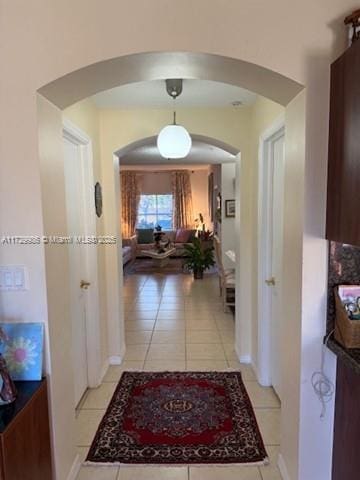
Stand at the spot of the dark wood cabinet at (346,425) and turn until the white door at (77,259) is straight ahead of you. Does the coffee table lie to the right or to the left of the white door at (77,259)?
right

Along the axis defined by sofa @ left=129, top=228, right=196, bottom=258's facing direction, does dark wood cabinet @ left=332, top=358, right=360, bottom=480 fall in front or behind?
in front

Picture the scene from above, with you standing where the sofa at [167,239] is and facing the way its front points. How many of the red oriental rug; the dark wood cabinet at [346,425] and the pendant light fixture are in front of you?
3

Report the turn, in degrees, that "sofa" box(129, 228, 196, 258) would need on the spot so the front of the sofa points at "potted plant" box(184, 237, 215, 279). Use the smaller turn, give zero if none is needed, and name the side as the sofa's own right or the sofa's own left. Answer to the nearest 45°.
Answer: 0° — it already faces it

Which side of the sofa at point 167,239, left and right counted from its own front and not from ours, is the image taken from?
front

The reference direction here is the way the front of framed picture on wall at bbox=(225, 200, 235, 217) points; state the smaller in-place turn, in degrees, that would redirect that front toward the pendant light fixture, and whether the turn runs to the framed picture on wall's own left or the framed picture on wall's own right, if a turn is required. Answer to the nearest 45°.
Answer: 0° — it already faces it

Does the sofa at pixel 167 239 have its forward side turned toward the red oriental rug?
yes

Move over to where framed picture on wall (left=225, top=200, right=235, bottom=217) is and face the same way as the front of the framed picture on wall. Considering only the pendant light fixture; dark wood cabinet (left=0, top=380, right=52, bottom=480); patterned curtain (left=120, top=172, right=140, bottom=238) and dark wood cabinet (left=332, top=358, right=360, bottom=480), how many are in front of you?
3

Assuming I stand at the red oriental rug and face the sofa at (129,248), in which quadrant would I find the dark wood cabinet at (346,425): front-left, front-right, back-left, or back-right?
back-right
